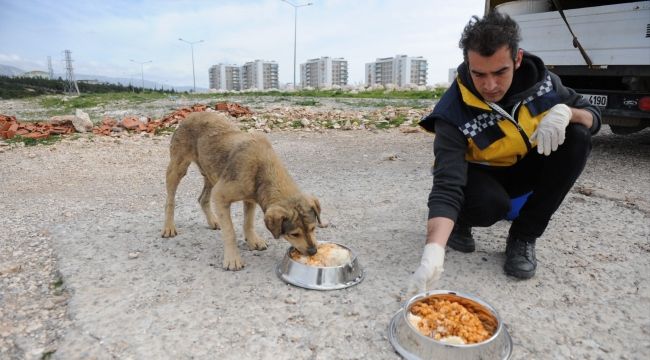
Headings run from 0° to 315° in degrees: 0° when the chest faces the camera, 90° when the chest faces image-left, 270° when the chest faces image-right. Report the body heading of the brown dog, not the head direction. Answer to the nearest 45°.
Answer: approximately 315°

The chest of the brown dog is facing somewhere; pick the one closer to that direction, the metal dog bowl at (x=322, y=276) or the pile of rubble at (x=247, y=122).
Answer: the metal dog bowl

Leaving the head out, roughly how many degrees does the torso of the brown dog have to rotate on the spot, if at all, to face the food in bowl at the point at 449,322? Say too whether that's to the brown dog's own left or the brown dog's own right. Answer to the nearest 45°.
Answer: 0° — it already faces it

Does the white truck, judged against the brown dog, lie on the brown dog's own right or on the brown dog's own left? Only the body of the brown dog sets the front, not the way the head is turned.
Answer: on the brown dog's own left

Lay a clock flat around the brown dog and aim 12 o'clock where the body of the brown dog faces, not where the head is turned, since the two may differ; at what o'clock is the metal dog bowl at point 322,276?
The metal dog bowl is roughly at 12 o'clock from the brown dog.

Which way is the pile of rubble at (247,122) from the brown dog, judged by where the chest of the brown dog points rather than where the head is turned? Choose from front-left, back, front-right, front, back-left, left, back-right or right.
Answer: back-left

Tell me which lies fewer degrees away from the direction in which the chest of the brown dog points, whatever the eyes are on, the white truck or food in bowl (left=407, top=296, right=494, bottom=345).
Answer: the food in bowl

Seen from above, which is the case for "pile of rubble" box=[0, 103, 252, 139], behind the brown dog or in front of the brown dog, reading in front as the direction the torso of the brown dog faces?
behind
